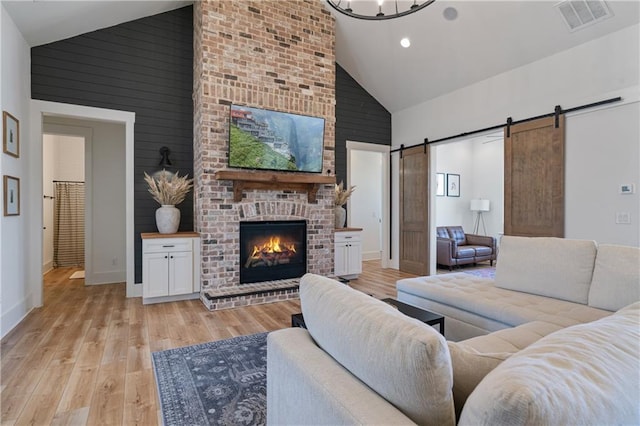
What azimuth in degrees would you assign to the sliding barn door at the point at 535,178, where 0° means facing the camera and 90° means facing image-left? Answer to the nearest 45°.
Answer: approximately 45°

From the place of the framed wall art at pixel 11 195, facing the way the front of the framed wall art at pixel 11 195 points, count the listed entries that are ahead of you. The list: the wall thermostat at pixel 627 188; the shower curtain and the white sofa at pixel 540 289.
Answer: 2

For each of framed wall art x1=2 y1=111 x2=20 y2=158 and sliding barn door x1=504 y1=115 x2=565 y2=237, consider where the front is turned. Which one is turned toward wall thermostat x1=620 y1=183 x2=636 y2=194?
the framed wall art

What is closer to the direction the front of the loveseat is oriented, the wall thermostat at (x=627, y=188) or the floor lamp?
the wall thermostat

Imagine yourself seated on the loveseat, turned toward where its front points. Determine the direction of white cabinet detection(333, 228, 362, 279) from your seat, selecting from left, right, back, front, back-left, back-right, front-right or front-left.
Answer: right

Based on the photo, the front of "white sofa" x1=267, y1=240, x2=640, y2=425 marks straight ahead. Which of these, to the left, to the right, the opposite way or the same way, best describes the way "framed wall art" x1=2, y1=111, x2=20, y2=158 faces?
to the right

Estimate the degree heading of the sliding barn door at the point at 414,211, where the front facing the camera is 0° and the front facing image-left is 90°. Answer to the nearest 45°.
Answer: approximately 45°

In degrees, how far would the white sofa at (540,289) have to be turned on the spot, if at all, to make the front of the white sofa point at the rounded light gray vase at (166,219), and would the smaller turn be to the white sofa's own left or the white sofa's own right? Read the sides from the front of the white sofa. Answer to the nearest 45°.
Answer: approximately 45° to the white sofa's own right

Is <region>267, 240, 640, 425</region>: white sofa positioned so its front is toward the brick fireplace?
yes

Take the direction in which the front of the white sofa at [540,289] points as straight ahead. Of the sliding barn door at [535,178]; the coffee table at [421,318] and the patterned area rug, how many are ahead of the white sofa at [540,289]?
2

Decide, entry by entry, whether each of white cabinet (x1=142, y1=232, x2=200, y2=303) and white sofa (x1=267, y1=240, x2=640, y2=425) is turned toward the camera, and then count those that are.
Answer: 1

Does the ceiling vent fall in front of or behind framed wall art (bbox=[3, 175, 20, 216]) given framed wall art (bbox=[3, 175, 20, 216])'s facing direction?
in front

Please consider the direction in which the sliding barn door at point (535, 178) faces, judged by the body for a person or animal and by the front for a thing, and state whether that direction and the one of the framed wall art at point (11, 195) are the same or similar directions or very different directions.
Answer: very different directions

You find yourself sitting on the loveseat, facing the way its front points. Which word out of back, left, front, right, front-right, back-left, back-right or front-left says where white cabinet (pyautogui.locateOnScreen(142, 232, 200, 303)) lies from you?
right

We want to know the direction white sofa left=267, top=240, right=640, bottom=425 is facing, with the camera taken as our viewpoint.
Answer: facing away from the viewer and to the left of the viewer

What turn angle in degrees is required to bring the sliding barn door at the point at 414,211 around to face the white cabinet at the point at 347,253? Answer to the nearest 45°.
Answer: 0° — it already faces it
